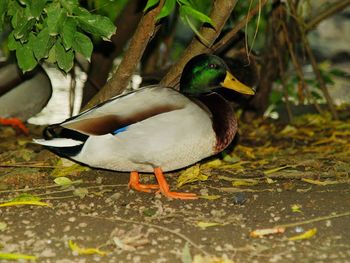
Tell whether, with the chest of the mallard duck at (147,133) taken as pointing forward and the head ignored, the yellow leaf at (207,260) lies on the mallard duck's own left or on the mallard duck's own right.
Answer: on the mallard duck's own right

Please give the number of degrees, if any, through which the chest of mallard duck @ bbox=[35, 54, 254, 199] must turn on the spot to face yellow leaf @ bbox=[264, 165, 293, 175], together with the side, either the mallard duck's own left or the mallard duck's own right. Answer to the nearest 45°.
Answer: approximately 45° to the mallard duck's own left

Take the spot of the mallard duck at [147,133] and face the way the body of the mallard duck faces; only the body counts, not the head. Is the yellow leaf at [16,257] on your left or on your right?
on your right

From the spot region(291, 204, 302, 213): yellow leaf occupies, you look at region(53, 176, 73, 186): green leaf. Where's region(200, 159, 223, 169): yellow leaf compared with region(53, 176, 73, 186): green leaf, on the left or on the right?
right

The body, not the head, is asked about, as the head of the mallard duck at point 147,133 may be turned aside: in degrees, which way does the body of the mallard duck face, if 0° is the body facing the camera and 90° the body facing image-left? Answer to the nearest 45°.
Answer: approximately 270°

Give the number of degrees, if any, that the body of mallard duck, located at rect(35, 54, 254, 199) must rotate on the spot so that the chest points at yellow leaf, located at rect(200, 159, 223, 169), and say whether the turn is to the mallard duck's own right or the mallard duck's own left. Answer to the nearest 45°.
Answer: approximately 45° to the mallard duck's own left

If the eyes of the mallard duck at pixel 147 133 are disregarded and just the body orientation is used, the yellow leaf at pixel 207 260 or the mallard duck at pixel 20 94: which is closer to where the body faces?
the yellow leaf

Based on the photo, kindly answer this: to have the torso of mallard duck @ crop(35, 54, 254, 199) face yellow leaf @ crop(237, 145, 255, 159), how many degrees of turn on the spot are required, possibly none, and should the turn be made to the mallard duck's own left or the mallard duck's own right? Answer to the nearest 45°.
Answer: approximately 45° to the mallard duck's own left
